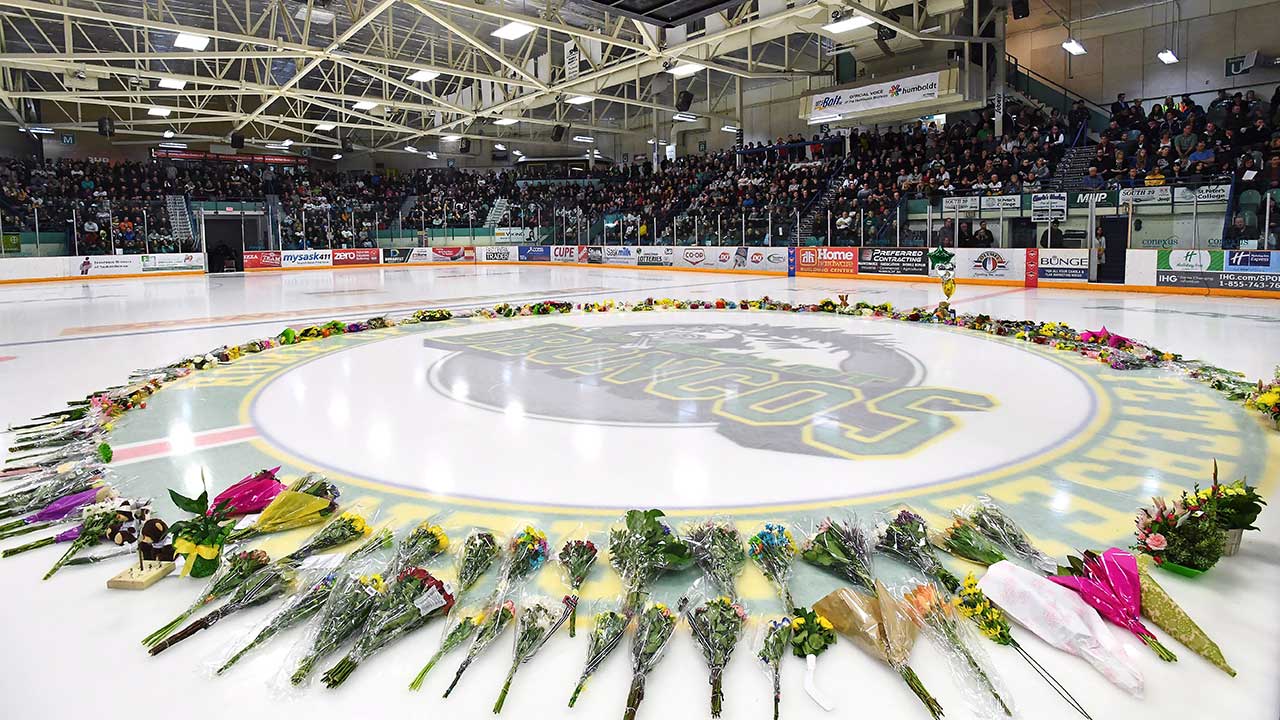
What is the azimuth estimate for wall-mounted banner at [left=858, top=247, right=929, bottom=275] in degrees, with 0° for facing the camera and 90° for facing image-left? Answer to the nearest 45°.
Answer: approximately 0°

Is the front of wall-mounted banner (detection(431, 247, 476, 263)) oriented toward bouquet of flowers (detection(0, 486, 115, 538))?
yes

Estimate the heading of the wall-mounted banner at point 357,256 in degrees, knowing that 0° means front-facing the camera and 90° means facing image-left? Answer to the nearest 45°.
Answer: approximately 0°

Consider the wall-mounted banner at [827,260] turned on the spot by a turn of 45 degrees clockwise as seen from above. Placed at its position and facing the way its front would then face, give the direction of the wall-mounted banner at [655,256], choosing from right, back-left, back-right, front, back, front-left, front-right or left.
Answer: right

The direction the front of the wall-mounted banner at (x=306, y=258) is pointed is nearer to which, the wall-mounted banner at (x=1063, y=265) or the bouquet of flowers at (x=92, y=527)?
the bouquet of flowers
